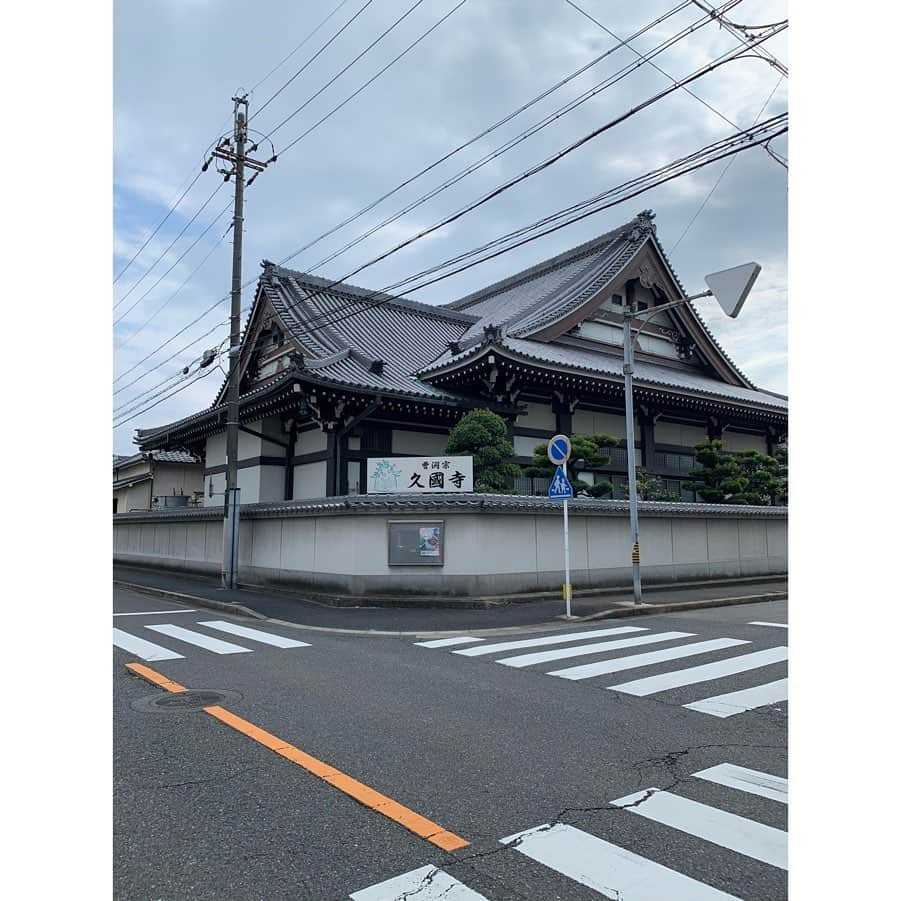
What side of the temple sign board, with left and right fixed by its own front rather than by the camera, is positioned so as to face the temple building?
back

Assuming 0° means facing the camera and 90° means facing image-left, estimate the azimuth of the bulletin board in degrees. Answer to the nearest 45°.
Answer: approximately 0°

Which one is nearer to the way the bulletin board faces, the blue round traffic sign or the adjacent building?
the blue round traffic sign

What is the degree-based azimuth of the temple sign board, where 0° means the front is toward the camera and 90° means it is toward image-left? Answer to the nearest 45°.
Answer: approximately 0°

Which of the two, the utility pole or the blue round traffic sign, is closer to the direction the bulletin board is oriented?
the blue round traffic sign

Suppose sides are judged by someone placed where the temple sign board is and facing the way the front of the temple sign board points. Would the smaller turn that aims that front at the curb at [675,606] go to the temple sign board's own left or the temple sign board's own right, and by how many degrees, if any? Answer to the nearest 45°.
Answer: approximately 90° to the temple sign board's own left

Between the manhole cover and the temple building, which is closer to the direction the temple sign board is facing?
the manhole cover

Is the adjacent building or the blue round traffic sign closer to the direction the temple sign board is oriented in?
the blue round traffic sign

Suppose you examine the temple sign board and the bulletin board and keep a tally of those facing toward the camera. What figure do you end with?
2
